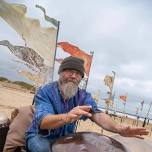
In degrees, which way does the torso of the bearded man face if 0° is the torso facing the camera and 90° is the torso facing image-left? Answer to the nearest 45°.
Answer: approximately 315°

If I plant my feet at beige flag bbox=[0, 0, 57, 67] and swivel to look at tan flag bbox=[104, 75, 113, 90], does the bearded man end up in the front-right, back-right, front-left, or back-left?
back-right

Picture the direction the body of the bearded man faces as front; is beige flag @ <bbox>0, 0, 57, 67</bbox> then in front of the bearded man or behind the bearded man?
behind

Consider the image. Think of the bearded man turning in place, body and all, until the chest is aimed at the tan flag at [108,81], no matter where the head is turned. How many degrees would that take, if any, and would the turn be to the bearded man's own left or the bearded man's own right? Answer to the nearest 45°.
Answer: approximately 135° to the bearded man's own left

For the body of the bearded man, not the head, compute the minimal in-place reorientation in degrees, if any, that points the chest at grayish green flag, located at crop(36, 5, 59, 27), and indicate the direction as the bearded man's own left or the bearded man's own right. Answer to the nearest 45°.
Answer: approximately 135° to the bearded man's own left
